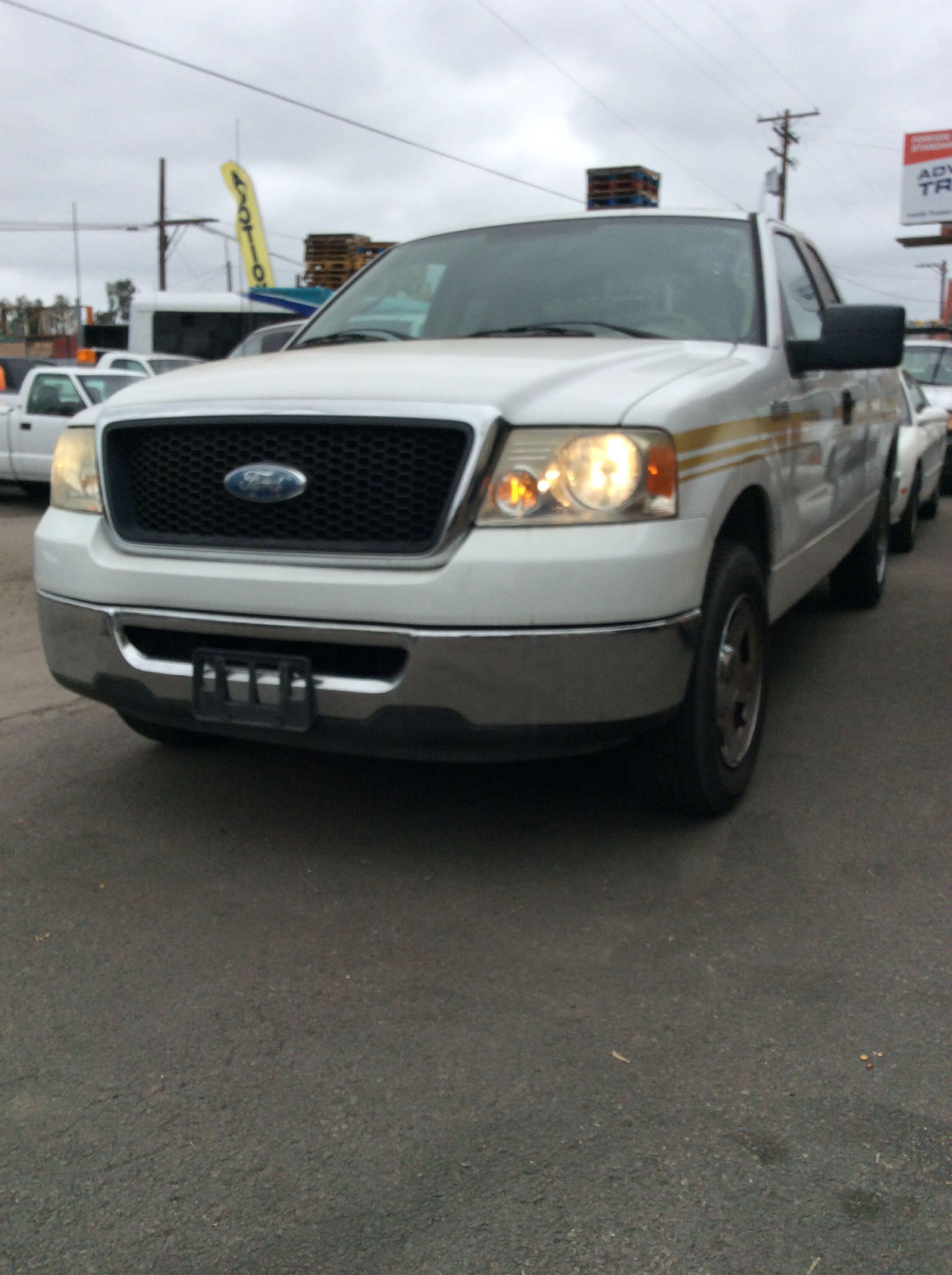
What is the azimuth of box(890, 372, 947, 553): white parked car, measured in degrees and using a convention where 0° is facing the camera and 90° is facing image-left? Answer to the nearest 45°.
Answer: approximately 45°

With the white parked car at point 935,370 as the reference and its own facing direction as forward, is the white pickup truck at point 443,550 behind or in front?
in front

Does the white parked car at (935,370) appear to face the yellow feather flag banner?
no

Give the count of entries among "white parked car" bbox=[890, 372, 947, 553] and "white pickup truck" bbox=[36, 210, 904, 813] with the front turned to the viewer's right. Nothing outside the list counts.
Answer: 0

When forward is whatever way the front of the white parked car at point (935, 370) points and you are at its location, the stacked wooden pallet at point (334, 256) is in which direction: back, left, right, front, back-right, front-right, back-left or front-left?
right

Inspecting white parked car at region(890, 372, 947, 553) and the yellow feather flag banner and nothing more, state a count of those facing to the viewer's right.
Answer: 0

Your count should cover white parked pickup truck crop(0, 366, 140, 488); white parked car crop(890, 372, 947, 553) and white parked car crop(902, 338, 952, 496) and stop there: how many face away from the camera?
0

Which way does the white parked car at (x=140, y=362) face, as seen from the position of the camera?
facing the viewer and to the right of the viewer

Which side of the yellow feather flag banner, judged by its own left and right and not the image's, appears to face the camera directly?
front

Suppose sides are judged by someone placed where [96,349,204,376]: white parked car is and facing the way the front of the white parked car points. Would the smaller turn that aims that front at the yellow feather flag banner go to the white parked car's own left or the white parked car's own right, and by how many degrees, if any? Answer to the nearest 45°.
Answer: approximately 135° to the white parked car's own left

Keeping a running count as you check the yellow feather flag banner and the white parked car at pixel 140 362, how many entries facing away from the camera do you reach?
0

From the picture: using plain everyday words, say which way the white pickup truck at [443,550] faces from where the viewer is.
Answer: facing the viewer and to the left of the viewer

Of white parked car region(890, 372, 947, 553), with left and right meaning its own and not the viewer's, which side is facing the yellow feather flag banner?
right

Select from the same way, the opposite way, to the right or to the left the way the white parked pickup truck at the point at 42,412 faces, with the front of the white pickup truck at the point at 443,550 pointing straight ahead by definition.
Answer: to the left

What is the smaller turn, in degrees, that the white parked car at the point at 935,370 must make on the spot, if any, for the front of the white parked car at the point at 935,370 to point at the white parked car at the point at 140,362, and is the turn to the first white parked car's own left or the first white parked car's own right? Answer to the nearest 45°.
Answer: approximately 45° to the first white parked car's own right
